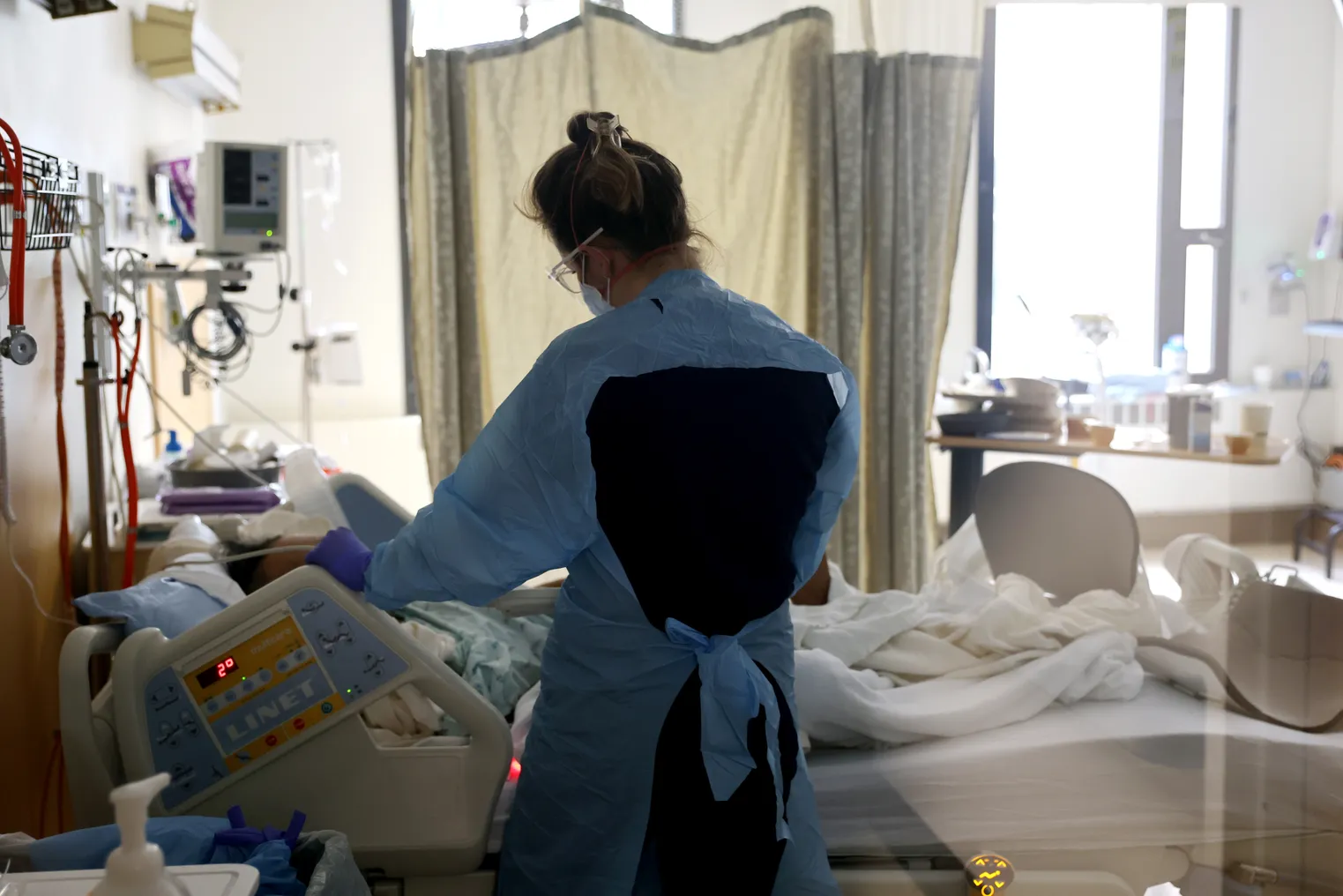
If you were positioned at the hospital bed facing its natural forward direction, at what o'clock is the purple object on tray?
The purple object on tray is roughly at 8 o'clock from the hospital bed.

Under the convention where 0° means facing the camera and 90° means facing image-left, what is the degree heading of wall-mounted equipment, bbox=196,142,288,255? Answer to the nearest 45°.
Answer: approximately 315°

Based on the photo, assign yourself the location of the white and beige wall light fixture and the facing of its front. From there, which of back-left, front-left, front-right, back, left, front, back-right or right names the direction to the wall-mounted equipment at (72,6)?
right

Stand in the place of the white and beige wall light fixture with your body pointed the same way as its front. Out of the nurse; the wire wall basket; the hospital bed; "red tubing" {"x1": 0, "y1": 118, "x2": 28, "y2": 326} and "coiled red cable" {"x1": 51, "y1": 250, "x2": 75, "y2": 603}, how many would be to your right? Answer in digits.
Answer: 5

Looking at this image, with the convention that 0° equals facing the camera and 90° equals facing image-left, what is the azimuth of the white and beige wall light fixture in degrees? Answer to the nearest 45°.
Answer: approximately 270°

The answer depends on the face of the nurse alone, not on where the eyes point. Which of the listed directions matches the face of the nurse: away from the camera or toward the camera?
away from the camera

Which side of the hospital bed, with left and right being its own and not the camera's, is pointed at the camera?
right

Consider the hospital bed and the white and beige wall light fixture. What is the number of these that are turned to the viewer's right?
2

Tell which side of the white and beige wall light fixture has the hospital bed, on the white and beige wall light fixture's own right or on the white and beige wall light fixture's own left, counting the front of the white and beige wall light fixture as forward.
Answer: on the white and beige wall light fixture's own right
